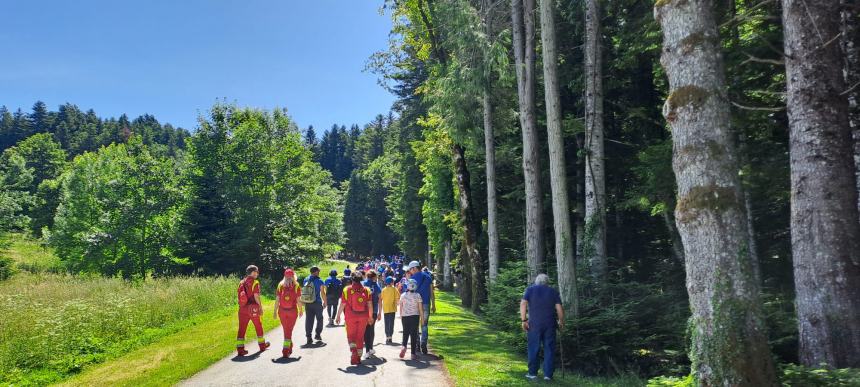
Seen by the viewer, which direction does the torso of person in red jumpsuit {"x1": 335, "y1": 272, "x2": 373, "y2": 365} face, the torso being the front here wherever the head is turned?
away from the camera

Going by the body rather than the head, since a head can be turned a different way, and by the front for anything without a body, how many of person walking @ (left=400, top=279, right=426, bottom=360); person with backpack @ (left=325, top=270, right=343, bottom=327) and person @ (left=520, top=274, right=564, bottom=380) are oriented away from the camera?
3

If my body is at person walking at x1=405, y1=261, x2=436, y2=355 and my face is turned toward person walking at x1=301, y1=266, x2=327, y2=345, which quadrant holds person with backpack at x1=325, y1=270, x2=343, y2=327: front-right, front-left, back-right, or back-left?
front-right

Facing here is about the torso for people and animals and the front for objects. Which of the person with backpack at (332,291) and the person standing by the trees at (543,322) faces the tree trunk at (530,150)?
the person standing by the trees

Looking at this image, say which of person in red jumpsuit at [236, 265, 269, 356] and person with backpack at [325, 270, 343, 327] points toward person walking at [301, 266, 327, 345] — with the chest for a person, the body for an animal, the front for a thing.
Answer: the person in red jumpsuit

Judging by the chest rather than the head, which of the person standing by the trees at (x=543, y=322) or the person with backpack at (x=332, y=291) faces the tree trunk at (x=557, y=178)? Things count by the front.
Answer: the person standing by the trees

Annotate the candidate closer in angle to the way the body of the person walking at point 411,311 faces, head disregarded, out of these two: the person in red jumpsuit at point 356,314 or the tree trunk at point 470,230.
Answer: the tree trunk

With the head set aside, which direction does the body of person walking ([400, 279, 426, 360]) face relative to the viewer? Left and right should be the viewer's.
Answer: facing away from the viewer

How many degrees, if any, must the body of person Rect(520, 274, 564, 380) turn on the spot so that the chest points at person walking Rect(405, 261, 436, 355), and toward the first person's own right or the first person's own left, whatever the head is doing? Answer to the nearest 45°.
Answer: approximately 45° to the first person's own left

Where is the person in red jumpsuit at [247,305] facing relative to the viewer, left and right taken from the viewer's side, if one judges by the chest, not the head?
facing away from the viewer and to the right of the viewer

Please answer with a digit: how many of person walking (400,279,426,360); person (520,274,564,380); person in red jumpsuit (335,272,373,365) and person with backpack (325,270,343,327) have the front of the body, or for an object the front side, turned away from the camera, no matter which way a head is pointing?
4

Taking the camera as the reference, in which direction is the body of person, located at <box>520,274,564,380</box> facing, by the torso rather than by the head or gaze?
away from the camera

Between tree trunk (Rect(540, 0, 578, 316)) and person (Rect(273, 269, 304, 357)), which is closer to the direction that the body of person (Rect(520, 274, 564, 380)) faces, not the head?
the tree trunk

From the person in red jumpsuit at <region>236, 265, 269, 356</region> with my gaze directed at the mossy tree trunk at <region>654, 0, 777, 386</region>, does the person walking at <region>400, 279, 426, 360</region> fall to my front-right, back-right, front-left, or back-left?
front-left

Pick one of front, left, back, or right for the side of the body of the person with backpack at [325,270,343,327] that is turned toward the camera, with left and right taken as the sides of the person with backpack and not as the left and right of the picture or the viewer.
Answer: back
